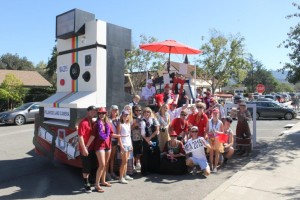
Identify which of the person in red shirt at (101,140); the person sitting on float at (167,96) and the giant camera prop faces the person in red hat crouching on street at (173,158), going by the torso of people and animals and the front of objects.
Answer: the person sitting on float at (167,96)

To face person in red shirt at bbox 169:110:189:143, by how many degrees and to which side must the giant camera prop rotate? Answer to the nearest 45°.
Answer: approximately 135° to its left

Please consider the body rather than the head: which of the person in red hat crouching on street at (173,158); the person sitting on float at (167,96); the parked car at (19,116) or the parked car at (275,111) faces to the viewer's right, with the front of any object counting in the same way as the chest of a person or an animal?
the parked car at (275,111)

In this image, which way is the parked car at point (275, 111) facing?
to the viewer's right

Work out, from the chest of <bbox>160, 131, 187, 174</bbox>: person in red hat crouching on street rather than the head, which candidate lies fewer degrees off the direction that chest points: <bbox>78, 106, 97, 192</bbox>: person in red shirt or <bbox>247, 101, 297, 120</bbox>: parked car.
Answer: the person in red shirt

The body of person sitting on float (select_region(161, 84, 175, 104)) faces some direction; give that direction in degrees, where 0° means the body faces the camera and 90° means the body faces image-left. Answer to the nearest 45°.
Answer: approximately 0°

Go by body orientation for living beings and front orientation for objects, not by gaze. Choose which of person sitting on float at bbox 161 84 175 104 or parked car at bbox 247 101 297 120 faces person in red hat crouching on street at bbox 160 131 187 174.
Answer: person sitting on float at bbox 161 84 175 104

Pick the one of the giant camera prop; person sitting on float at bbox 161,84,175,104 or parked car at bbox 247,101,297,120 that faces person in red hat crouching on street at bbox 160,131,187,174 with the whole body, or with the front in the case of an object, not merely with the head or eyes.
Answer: person sitting on float at bbox 161,84,175,104

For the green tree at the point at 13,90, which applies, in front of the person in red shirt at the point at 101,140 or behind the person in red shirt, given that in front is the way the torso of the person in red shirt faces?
behind

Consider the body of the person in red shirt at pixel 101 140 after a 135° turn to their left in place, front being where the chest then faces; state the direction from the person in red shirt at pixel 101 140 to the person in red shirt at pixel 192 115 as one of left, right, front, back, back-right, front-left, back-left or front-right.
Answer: front

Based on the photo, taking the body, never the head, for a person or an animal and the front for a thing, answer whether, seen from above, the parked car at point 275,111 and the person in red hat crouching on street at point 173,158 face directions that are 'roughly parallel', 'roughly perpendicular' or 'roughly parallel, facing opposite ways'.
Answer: roughly perpendicular
